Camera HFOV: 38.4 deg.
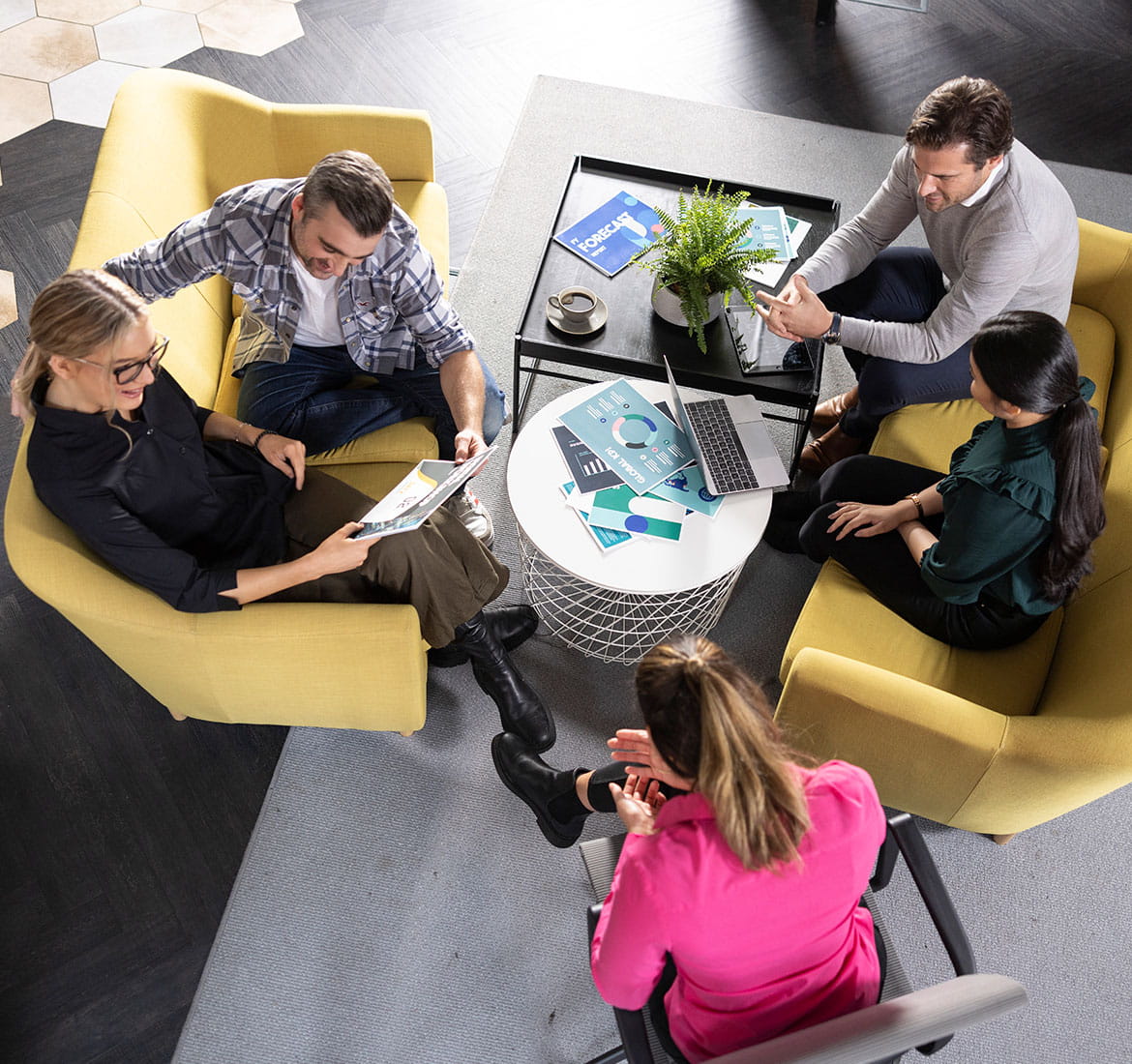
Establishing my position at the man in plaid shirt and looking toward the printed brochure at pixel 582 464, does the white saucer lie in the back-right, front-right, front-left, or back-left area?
front-left

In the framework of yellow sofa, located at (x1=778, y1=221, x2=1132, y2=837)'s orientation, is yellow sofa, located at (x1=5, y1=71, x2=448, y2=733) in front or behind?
in front

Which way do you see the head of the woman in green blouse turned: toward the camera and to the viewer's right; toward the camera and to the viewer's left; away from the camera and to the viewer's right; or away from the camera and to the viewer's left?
away from the camera and to the viewer's left

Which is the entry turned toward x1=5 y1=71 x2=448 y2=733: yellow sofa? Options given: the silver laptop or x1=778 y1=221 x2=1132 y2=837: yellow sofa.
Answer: x1=778 y1=221 x2=1132 y2=837: yellow sofa

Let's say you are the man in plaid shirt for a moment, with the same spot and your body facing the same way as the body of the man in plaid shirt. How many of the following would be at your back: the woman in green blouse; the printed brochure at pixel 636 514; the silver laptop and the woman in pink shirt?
0

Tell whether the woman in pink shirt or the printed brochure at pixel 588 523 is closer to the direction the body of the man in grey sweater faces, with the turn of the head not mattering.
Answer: the printed brochure

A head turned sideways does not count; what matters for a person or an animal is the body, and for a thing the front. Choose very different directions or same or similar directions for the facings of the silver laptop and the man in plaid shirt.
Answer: same or similar directions

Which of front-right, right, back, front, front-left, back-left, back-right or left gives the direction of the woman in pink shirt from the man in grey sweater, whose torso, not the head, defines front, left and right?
front-left

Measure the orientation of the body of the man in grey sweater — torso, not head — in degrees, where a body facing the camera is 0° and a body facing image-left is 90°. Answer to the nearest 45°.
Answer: approximately 45°

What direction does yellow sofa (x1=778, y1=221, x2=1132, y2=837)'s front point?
to the viewer's left

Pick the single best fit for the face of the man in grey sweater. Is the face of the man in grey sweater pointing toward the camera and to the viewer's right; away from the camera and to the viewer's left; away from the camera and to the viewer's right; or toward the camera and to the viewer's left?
toward the camera and to the viewer's left

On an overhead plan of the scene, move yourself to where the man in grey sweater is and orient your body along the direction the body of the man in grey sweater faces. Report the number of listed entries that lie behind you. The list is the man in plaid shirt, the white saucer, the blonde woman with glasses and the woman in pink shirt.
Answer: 0

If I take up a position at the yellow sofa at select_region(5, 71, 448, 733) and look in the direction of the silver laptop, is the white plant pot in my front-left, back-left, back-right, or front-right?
front-left

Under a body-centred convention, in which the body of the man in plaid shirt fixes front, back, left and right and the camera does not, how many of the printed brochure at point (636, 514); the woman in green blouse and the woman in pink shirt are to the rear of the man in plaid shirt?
0

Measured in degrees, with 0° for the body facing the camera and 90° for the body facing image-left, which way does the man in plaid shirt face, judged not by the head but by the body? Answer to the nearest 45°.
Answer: approximately 315°
